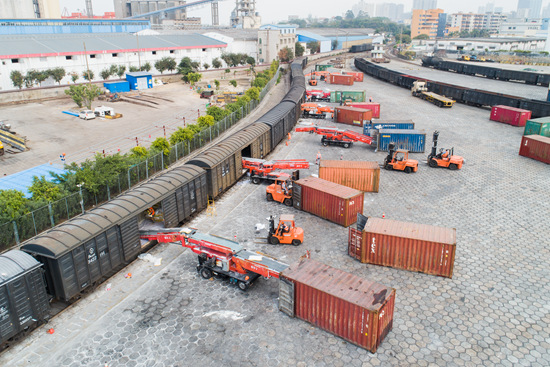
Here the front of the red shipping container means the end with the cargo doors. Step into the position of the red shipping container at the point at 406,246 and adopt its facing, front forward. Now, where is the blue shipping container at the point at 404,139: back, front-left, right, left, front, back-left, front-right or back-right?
right

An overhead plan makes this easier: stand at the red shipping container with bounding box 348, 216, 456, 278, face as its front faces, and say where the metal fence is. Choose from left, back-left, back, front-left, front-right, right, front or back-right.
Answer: front

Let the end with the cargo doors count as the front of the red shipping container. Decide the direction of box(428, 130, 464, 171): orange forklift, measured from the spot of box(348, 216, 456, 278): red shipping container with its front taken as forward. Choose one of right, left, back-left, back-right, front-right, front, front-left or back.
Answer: right

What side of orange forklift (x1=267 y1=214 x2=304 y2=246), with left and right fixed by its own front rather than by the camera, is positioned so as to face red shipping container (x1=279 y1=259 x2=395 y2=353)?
left

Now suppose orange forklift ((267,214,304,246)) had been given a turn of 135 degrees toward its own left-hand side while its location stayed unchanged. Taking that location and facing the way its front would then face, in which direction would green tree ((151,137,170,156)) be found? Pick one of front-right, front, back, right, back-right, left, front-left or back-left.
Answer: back

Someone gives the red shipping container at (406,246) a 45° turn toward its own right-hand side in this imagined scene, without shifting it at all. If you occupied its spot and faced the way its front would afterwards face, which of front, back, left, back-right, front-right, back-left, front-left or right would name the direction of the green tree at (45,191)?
front-left

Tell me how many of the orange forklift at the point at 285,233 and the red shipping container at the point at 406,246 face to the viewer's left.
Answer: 2

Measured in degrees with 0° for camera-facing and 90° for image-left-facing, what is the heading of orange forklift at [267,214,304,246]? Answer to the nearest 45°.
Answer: approximately 90°

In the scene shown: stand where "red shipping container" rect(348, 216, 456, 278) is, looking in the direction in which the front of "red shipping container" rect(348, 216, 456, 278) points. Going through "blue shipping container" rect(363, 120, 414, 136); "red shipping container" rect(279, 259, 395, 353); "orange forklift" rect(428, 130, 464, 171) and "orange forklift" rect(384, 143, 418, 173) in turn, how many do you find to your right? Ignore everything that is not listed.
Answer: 3

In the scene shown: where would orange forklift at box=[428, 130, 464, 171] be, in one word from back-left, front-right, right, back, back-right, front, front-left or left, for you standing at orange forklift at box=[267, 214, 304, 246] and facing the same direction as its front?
back-right

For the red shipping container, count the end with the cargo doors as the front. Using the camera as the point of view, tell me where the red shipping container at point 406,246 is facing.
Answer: facing to the left of the viewer

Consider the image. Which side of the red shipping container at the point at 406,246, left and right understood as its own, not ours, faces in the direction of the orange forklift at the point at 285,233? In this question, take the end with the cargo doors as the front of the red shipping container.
front

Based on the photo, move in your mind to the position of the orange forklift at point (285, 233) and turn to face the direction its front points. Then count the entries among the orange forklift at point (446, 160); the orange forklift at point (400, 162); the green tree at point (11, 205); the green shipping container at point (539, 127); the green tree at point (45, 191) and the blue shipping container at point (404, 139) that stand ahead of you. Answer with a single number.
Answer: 2
